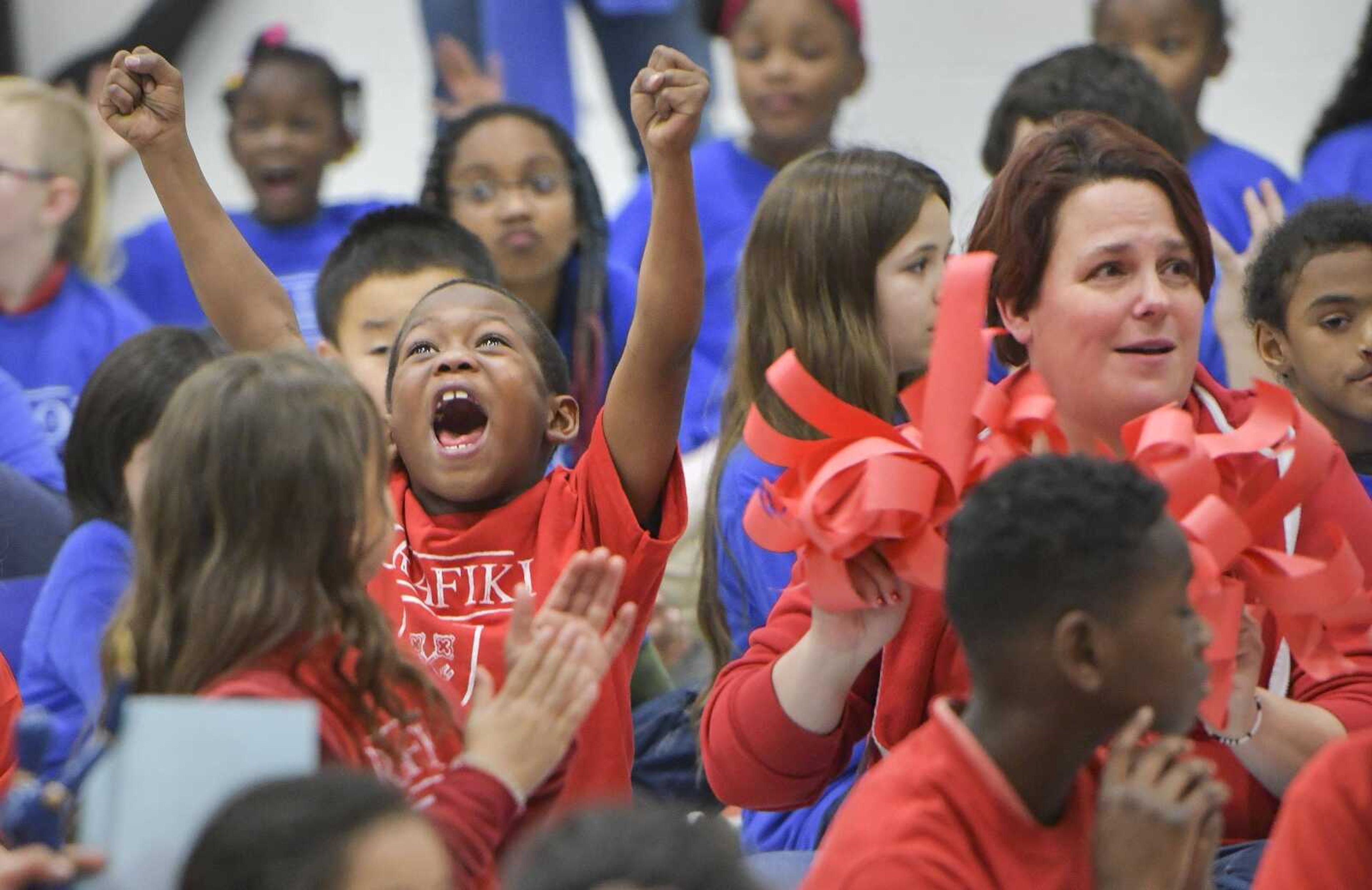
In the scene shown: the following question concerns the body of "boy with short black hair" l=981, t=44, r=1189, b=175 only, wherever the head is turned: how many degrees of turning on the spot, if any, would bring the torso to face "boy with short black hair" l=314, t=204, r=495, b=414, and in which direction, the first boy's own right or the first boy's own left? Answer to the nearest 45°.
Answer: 0° — they already face them

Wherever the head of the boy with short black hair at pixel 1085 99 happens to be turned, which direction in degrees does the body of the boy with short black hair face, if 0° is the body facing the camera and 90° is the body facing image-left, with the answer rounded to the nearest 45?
approximately 45°

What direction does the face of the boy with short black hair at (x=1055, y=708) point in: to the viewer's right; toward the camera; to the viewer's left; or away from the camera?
to the viewer's right

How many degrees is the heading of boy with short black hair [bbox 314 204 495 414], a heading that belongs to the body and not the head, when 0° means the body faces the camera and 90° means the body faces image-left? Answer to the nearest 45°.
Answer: approximately 0°

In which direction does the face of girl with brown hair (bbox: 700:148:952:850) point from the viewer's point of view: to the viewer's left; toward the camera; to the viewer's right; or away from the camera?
to the viewer's right

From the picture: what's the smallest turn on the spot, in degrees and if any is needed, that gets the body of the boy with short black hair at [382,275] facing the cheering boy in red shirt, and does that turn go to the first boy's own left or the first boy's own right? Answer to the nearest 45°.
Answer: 0° — they already face them

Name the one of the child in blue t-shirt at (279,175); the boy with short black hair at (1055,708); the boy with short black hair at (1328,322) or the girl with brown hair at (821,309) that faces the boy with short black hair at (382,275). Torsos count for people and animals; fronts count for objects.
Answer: the child in blue t-shirt

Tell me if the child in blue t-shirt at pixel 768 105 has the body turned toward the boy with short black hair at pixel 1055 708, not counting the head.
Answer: yes

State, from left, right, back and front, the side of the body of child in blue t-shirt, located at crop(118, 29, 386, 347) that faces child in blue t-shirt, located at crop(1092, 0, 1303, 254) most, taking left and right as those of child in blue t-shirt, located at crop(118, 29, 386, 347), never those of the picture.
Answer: left

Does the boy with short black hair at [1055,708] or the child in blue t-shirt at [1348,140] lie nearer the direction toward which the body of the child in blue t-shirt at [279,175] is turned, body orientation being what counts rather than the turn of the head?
the boy with short black hair
